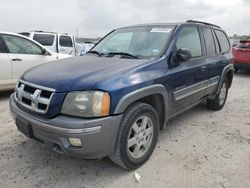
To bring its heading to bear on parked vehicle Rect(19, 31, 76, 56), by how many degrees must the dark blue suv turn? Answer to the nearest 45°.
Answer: approximately 135° to its right

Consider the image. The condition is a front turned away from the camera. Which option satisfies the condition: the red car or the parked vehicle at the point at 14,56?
the red car

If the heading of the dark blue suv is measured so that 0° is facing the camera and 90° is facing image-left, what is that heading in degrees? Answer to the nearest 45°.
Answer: approximately 45°

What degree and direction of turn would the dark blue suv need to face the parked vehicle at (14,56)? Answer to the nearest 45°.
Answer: approximately 90° to its right

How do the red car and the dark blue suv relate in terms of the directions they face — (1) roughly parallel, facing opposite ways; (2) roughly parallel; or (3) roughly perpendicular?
roughly parallel, facing opposite ways

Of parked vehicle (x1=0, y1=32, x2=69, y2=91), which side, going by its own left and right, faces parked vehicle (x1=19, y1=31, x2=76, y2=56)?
left

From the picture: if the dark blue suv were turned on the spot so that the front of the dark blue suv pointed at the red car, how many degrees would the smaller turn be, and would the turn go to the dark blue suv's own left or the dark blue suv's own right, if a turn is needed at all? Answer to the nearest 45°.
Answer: approximately 180°
